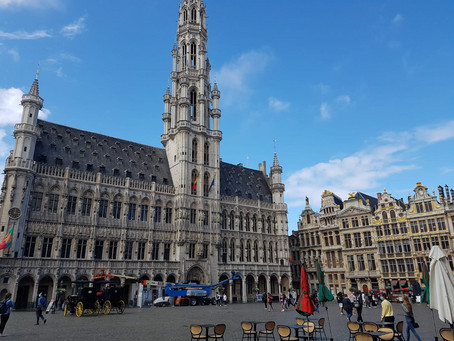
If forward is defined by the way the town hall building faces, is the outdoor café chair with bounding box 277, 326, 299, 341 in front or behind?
in front

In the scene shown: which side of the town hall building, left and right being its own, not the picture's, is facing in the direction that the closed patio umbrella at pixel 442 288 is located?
front

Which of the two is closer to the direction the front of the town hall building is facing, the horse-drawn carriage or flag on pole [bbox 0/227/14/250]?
the horse-drawn carriage

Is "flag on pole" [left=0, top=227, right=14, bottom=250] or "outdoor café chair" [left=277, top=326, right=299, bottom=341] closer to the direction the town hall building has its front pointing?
the outdoor café chair

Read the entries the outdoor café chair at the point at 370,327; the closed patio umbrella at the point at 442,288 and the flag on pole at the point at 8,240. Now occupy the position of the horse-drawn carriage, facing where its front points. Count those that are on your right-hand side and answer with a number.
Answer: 1

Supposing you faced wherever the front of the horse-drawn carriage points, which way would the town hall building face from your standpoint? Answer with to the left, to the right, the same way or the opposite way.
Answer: to the left

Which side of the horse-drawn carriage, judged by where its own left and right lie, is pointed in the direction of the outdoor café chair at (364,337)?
left

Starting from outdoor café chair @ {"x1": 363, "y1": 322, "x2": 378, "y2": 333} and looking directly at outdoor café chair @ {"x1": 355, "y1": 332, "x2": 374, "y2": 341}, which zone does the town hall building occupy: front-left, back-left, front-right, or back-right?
back-right

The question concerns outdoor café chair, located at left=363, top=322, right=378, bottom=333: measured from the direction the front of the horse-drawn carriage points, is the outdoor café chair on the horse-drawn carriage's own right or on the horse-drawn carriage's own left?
on the horse-drawn carriage's own left

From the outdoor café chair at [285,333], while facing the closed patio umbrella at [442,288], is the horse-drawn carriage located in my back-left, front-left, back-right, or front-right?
back-left
